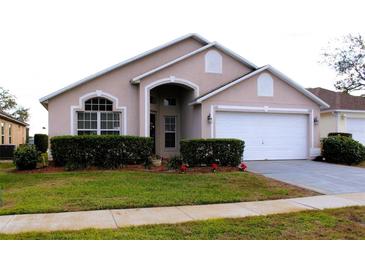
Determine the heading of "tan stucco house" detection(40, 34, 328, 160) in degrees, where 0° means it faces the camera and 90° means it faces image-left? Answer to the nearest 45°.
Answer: approximately 0°

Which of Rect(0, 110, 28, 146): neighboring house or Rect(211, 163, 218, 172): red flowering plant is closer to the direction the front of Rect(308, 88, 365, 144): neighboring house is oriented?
the red flowering plant

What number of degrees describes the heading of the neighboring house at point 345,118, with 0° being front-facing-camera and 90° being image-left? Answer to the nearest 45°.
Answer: approximately 0°

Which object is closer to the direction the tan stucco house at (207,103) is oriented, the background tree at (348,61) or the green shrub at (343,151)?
the green shrub

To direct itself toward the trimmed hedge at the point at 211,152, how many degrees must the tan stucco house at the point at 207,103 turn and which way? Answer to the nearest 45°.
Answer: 0° — it already faces it

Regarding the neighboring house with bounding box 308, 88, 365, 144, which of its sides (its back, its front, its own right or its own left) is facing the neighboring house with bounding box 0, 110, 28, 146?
right

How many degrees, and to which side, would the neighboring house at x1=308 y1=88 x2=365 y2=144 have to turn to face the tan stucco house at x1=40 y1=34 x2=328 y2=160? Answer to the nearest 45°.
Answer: approximately 45° to its right

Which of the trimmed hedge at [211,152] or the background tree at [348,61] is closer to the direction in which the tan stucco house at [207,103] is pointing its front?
the trimmed hedge

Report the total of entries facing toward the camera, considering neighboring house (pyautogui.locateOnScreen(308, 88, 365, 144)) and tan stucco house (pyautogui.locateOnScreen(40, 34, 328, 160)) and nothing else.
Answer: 2

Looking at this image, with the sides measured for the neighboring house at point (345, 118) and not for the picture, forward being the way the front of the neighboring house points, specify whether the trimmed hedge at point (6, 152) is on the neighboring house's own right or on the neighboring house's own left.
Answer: on the neighboring house's own right

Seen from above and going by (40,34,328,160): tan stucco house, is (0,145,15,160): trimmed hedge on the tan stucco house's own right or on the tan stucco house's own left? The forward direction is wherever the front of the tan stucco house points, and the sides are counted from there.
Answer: on the tan stucco house's own right

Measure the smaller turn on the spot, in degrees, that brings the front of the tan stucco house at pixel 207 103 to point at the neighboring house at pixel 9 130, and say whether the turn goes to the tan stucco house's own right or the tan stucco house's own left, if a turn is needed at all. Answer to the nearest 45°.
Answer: approximately 135° to the tan stucco house's own right

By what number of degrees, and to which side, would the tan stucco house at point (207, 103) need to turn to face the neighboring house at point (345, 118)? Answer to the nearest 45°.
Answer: approximately 135° to its left
